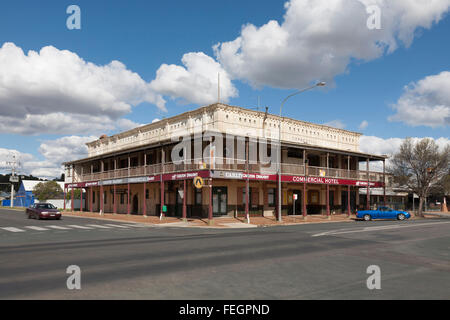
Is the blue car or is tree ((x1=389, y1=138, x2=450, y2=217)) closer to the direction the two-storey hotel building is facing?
the blue car

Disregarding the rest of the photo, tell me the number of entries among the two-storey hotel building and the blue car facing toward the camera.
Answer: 1

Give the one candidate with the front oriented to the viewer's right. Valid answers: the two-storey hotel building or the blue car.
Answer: the blue car

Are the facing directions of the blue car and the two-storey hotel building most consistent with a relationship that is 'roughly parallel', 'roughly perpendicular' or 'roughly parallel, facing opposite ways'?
roughly perpendicular

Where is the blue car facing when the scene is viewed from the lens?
facing to the right of the viewer

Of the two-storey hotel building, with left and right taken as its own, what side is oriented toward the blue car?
left

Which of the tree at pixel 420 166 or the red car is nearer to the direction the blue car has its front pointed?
the tree

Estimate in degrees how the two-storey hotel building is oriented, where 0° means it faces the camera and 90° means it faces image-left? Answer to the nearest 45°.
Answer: approximately 0°

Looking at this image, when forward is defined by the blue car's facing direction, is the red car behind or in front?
behind

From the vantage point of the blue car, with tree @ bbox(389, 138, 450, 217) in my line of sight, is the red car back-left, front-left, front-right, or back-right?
back-left
